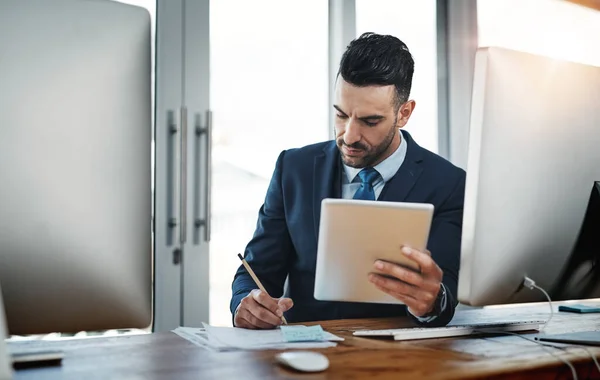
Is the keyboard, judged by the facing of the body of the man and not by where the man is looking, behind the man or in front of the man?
in front

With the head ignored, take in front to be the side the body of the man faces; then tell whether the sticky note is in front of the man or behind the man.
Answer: in front

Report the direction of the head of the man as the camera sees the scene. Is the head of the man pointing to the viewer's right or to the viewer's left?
to the viewer's left

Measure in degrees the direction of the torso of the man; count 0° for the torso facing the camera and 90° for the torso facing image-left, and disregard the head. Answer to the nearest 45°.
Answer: approximately 0°

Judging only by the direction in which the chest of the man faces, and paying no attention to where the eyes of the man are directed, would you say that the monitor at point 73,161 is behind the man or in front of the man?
in front

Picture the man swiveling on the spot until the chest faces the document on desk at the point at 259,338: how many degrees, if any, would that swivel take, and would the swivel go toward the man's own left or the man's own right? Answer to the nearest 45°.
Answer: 0° — they already face it
